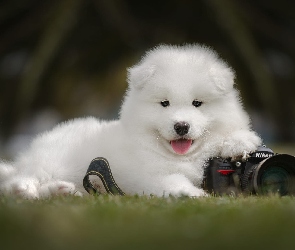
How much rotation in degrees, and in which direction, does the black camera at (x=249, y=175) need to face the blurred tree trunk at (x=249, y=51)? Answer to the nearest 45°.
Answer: approximately 135° to its left

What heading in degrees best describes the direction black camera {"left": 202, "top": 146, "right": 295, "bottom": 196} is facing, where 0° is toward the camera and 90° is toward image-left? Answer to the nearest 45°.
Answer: approximately 315°

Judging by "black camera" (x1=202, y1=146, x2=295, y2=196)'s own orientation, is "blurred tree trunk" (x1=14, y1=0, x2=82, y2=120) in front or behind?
behind
